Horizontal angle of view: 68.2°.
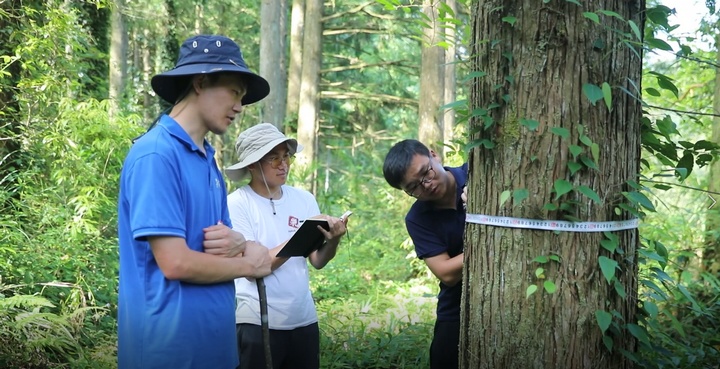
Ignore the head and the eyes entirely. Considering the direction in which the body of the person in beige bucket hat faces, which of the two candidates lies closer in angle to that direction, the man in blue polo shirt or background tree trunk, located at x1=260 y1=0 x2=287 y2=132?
the man in blue polo shirt

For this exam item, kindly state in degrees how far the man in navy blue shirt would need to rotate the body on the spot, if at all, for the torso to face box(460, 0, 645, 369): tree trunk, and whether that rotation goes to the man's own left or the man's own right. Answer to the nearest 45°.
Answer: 0° — they already face it

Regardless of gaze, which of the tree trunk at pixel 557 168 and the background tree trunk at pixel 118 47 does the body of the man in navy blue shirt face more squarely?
the tree trunk

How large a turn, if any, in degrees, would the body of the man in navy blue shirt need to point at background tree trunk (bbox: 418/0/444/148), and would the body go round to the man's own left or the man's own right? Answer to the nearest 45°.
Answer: approximately 135° to the man's own left

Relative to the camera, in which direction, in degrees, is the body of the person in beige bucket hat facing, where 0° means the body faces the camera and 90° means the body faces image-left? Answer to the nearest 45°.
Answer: approximately 315°

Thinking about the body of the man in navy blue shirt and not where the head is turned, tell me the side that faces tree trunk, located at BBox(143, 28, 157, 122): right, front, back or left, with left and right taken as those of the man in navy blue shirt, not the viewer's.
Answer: back

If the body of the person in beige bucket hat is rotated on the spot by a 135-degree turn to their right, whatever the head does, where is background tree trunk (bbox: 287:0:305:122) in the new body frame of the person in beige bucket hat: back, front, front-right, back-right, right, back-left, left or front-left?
right

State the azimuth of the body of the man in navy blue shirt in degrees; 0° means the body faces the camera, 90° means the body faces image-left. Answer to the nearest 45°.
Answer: approximately 315°

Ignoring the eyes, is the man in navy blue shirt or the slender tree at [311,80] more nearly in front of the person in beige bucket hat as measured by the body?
the man in navy blue shirt

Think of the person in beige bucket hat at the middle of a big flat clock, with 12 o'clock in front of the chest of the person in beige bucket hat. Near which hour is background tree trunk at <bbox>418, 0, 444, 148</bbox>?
The background tree trunk is roughly at 8 o'clock from the person in beige bucket hat.

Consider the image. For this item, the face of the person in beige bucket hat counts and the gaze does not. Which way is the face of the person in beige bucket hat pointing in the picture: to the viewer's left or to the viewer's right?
to the viewer's right
